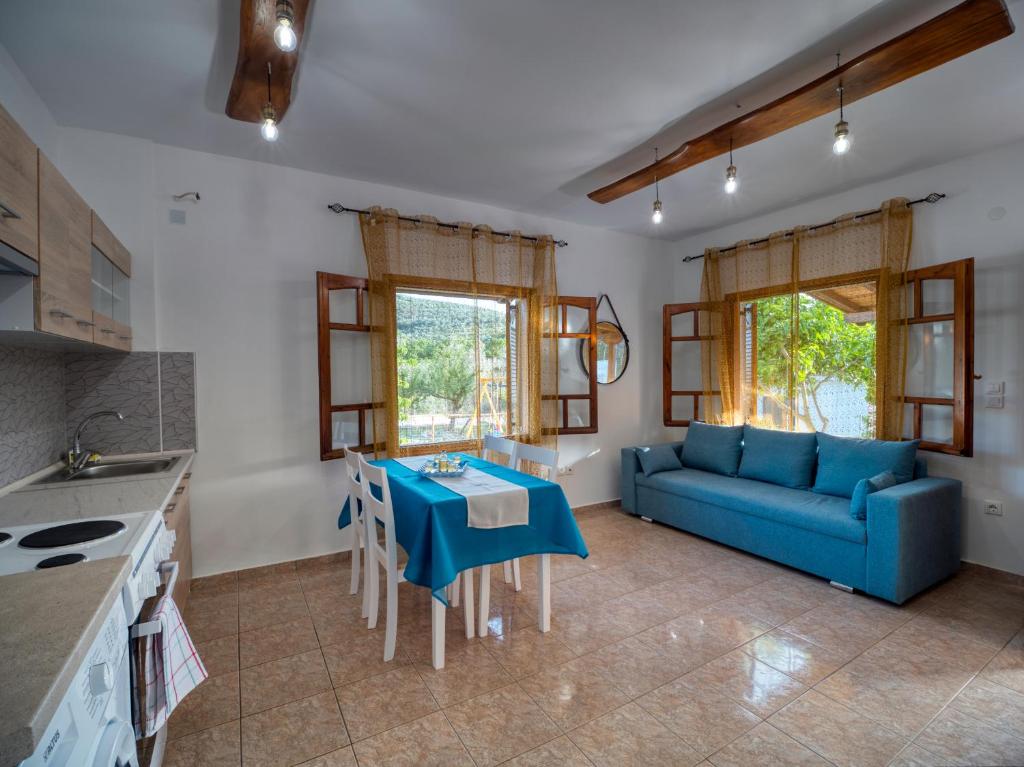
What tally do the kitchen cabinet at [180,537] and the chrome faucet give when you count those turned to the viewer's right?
2

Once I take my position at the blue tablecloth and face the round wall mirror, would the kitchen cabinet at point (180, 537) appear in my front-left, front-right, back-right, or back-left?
back-left

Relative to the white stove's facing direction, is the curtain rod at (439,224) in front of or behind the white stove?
in front

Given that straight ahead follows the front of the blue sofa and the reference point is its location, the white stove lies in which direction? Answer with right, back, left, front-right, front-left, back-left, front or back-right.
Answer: front

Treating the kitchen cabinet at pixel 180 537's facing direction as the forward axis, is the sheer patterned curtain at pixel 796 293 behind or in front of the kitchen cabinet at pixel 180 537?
in front

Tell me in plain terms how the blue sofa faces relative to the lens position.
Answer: facing the viewer and to the left of the viewer

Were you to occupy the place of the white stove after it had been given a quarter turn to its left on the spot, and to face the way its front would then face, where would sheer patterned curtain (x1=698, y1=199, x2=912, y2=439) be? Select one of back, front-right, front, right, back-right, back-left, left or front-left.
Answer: right

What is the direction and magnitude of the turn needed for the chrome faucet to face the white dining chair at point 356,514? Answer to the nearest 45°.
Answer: approximately 45° to its right

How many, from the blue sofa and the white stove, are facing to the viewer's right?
1

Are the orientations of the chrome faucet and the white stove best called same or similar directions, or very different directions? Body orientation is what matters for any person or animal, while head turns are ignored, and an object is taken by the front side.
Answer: same or similar directions

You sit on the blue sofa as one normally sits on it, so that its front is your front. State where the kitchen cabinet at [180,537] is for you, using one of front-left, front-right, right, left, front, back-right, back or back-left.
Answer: front

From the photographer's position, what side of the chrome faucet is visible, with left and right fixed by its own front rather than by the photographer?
right

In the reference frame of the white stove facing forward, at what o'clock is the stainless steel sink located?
The stainless steel sink is roughly at 9 o'clock from the white stove.

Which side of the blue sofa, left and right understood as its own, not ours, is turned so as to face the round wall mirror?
right

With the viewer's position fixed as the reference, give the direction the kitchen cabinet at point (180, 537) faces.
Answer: facing to the right of the viewer

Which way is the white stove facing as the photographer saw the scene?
facing to the right of the viewer
